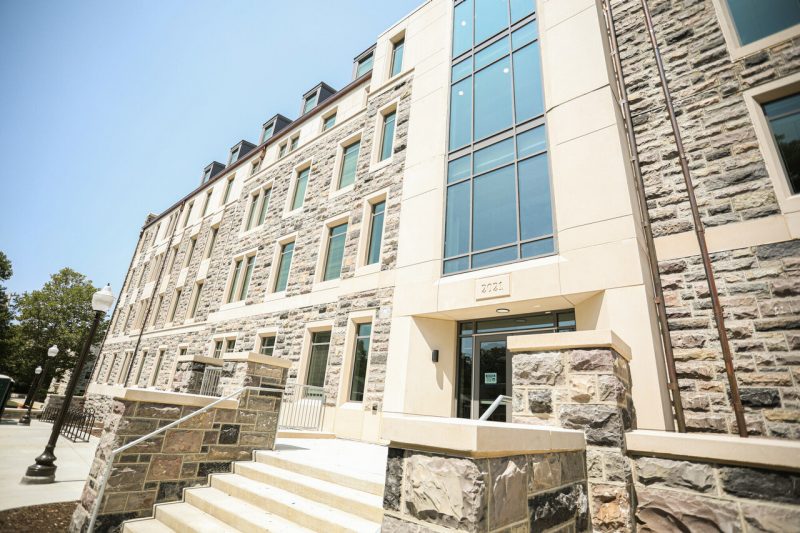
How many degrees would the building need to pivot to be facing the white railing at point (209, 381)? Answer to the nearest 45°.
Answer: approximately 45° to its right

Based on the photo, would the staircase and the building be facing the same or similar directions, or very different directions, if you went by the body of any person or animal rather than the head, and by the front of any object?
same or similar directions

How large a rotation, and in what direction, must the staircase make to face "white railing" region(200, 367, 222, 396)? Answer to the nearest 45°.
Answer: approximately 135° to its right

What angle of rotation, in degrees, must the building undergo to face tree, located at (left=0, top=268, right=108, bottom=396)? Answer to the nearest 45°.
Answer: approximately 90° to its right

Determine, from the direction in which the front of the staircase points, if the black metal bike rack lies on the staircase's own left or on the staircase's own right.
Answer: on the staircase's own right

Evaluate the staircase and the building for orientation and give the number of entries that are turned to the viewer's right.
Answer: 0

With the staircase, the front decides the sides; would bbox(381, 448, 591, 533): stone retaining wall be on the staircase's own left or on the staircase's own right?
on the staircase's own left

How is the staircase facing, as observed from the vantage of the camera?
facing the viewer and to the left of the viewer
